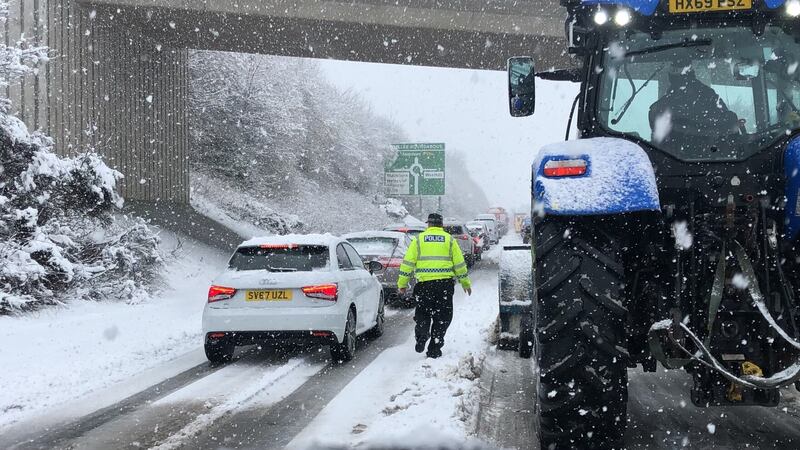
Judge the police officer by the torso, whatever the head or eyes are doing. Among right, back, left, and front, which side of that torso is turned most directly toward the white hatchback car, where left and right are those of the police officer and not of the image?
left

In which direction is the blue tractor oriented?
away from the camera

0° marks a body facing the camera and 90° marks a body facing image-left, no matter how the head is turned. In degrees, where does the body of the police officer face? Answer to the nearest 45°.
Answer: approximately 180°

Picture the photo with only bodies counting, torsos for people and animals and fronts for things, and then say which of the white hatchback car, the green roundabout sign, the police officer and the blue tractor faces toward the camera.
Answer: the green roundabout sign

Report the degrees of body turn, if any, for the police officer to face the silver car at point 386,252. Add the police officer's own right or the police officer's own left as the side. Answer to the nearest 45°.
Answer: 0° — they already face it

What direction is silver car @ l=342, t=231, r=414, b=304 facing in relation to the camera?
away from the camera

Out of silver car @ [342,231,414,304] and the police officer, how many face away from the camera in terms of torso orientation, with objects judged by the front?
2

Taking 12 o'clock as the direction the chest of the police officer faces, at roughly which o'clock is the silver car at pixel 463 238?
The silver car is roughly at 12 o'clock from the police officer.

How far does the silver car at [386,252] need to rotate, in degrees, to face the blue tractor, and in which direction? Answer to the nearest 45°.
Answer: approximately 180°

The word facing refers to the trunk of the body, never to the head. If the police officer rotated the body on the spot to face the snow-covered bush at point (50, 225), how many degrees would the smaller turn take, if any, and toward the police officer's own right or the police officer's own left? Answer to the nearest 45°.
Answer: approximately 90° to the police officer's own left

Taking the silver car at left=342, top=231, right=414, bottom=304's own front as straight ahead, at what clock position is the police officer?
The police officer is roughly at 6 o'clock from the silver car.

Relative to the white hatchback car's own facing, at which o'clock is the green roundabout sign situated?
The green roundabout sign is roughly at 11 o'clock from the white hatchback car.

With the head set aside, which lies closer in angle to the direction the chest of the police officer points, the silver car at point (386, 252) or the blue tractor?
the silver car
